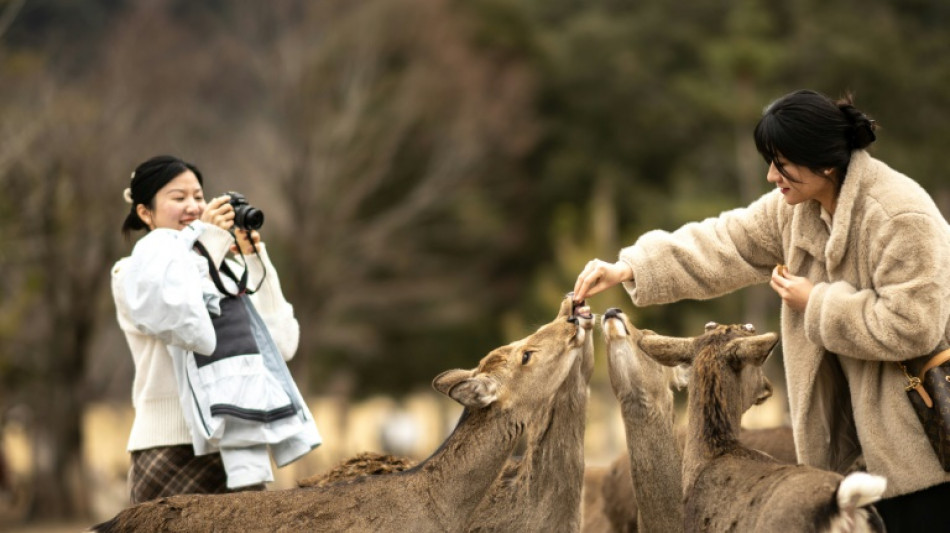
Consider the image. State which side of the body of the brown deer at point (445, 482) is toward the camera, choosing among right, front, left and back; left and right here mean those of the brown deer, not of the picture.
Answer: right

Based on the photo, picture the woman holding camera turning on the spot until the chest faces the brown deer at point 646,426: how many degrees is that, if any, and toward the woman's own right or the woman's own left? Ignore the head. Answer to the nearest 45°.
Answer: approximately 45° to the woman's own left

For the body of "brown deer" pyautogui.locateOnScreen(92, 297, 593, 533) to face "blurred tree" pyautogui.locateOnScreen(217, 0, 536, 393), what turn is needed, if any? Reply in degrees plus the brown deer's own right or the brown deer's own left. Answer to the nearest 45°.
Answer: approximately 90° to the brown deer's own left

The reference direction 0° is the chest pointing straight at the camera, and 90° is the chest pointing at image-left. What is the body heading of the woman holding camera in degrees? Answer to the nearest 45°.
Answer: approximately 315°

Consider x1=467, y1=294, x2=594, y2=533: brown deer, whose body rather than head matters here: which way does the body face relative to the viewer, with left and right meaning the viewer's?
facing to the right of the viewer

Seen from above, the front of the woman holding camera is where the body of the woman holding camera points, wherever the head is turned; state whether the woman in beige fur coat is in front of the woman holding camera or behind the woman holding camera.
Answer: in front

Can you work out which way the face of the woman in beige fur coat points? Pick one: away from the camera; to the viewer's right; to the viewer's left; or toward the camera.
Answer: to the viewer's left

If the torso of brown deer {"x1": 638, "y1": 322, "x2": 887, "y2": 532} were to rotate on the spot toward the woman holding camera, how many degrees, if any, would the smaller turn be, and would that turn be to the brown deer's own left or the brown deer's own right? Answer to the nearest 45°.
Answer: approximately 45° to the brown deer's own left

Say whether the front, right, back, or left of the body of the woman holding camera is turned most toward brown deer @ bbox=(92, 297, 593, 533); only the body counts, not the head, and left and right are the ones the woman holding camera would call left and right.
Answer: front

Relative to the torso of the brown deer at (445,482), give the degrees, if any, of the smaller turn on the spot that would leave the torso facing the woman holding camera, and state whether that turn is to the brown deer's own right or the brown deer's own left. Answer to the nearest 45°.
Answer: approximately 135° to the brown deer's own left

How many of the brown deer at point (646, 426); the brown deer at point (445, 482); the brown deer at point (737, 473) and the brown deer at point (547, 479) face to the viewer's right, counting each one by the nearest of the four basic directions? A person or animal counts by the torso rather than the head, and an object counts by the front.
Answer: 2

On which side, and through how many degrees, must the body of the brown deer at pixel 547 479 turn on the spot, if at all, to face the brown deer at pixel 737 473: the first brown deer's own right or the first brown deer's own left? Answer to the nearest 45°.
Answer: approximately 45° to the first brown deer's own right

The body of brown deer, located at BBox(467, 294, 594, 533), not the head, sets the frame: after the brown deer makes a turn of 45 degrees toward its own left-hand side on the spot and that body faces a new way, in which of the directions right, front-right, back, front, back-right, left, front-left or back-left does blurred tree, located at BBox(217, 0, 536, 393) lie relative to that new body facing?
front-left
